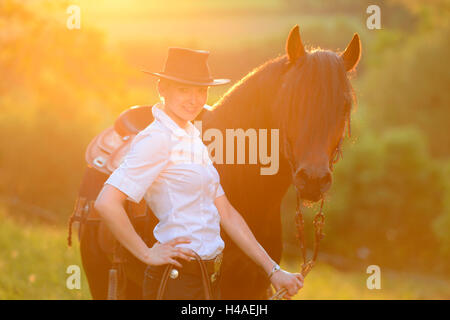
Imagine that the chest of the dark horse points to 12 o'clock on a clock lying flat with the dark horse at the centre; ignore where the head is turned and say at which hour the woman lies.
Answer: The woman is roughly at 3 o'clock from the dark horse.

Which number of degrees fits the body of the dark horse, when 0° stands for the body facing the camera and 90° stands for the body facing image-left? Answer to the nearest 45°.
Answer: approximately 315°

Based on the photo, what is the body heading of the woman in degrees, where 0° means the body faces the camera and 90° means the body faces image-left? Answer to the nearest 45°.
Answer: approximately 315°
